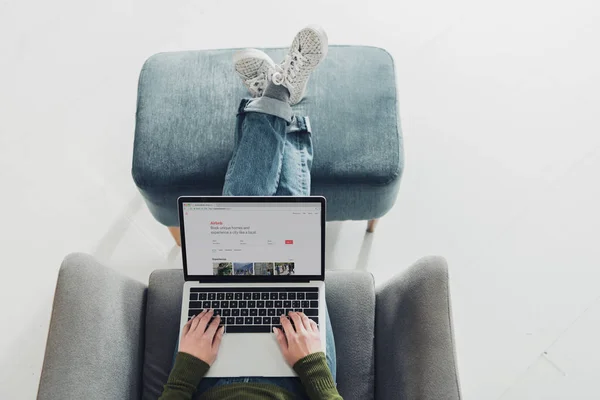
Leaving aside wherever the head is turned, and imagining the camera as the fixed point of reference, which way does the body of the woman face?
away from the camera

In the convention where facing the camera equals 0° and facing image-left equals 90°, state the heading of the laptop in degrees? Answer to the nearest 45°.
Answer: approximately 0°
